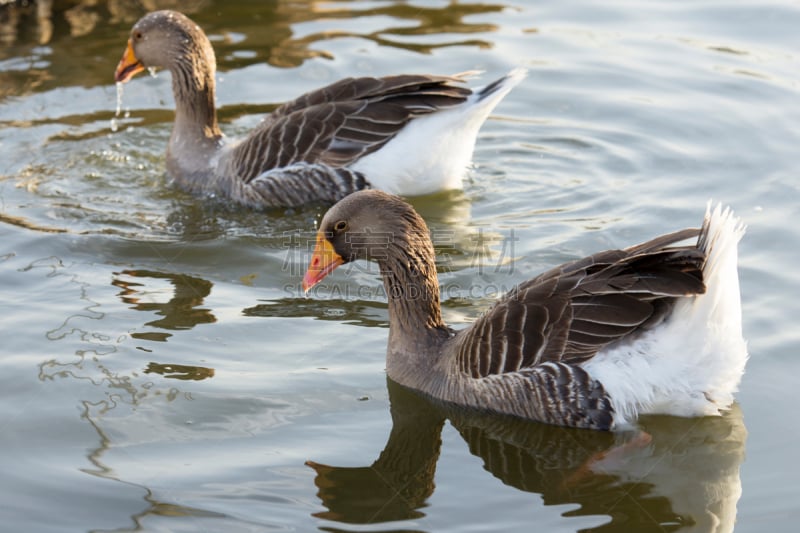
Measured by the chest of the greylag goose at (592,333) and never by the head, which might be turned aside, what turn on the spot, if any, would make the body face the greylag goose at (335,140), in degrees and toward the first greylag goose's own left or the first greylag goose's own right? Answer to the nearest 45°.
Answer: approximately 45° to the first greylag goose's own right

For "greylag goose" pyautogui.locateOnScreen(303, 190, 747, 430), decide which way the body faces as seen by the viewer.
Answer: to the viewer's left

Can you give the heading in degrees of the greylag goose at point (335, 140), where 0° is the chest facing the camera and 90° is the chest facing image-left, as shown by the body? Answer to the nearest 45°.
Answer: approximately 90°

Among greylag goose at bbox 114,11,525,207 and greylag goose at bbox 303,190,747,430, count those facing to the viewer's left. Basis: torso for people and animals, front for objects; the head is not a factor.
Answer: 2

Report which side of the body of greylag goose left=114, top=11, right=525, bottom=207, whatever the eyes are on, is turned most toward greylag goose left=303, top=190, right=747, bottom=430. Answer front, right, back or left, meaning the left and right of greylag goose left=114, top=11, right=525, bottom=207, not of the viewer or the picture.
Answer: left
